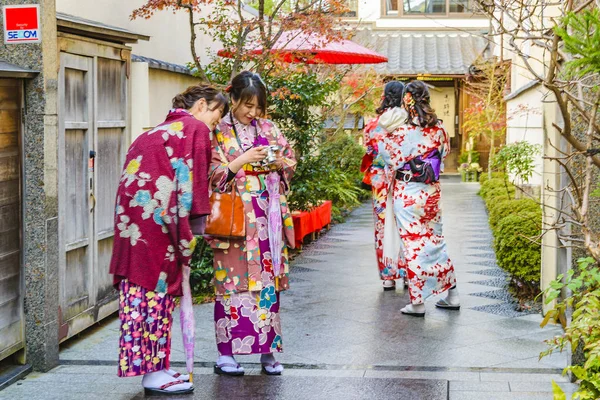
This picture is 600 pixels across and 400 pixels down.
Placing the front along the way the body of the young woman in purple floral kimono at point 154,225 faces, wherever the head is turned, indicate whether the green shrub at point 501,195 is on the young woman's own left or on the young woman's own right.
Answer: on the young woman's own left

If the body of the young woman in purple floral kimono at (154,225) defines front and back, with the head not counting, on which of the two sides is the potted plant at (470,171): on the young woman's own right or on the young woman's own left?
on the young woman's own left

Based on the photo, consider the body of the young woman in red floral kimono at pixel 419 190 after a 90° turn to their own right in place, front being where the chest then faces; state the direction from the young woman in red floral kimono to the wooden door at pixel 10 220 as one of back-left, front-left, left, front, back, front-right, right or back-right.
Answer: back

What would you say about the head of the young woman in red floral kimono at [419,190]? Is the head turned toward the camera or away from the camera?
away from the camera

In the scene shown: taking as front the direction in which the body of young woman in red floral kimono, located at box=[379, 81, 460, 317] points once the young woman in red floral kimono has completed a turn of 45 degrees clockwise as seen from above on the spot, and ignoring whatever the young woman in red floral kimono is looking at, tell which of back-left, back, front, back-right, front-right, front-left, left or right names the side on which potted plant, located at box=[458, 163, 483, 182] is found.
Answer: front

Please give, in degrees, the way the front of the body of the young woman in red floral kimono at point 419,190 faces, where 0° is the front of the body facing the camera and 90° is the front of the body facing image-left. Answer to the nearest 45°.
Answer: approximately 135°

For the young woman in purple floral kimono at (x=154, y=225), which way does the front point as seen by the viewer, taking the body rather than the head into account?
to the viewer's right

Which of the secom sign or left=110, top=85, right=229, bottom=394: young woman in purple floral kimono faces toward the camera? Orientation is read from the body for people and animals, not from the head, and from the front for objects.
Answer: the secom sign

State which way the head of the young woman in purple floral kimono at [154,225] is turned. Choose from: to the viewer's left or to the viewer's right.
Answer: to the viewer's right

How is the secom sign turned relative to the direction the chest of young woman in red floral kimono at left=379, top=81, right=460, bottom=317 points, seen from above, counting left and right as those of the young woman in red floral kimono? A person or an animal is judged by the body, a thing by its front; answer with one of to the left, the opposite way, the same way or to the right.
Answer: the opposite way

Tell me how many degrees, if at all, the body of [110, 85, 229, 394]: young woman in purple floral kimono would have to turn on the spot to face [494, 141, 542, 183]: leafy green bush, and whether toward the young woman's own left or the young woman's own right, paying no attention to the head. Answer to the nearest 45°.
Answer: approximately 45° to the young woman's own left

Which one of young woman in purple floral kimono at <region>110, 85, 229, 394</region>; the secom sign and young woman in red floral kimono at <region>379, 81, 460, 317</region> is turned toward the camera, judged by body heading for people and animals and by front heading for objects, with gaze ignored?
the secom sign

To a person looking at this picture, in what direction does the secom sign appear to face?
facing the viewer

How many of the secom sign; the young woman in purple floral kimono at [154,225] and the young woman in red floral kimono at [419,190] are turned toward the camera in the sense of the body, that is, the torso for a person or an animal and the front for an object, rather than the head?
1

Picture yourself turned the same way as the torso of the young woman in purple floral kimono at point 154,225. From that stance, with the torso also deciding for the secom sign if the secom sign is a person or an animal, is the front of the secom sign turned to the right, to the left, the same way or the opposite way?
to the right
